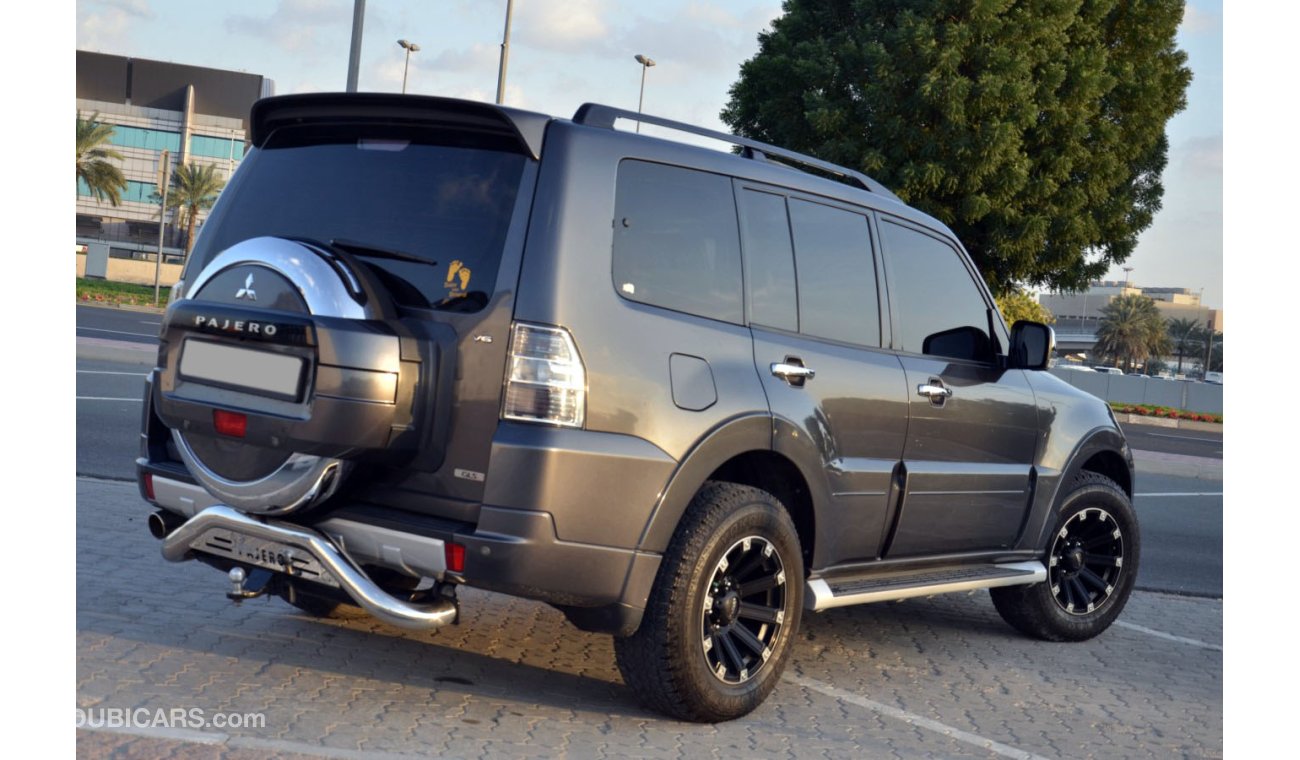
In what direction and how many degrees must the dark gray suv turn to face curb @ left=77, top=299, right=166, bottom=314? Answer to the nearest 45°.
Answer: approximately 90° to its left

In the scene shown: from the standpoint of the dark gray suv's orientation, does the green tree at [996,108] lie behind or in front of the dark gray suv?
in front

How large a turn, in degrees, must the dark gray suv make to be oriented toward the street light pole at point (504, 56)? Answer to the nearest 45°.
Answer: approximately 45° to its left

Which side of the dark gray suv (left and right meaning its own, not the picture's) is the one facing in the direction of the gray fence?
front

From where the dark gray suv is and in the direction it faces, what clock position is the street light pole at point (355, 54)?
The street light pole is roughly at 10 o'clock from the dark gray suv.

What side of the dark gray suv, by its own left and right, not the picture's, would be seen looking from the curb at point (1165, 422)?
front

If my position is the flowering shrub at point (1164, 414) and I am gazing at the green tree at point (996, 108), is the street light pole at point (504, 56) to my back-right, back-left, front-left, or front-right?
front-right

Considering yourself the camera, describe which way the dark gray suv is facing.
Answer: facing away from the viewer and to the right of the viewer
